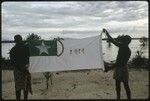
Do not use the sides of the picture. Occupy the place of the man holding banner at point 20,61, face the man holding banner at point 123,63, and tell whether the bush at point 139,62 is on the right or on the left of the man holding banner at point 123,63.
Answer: left

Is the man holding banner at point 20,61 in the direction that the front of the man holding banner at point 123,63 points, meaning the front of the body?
yes

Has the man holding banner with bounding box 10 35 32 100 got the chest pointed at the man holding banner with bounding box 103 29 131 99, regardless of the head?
no
